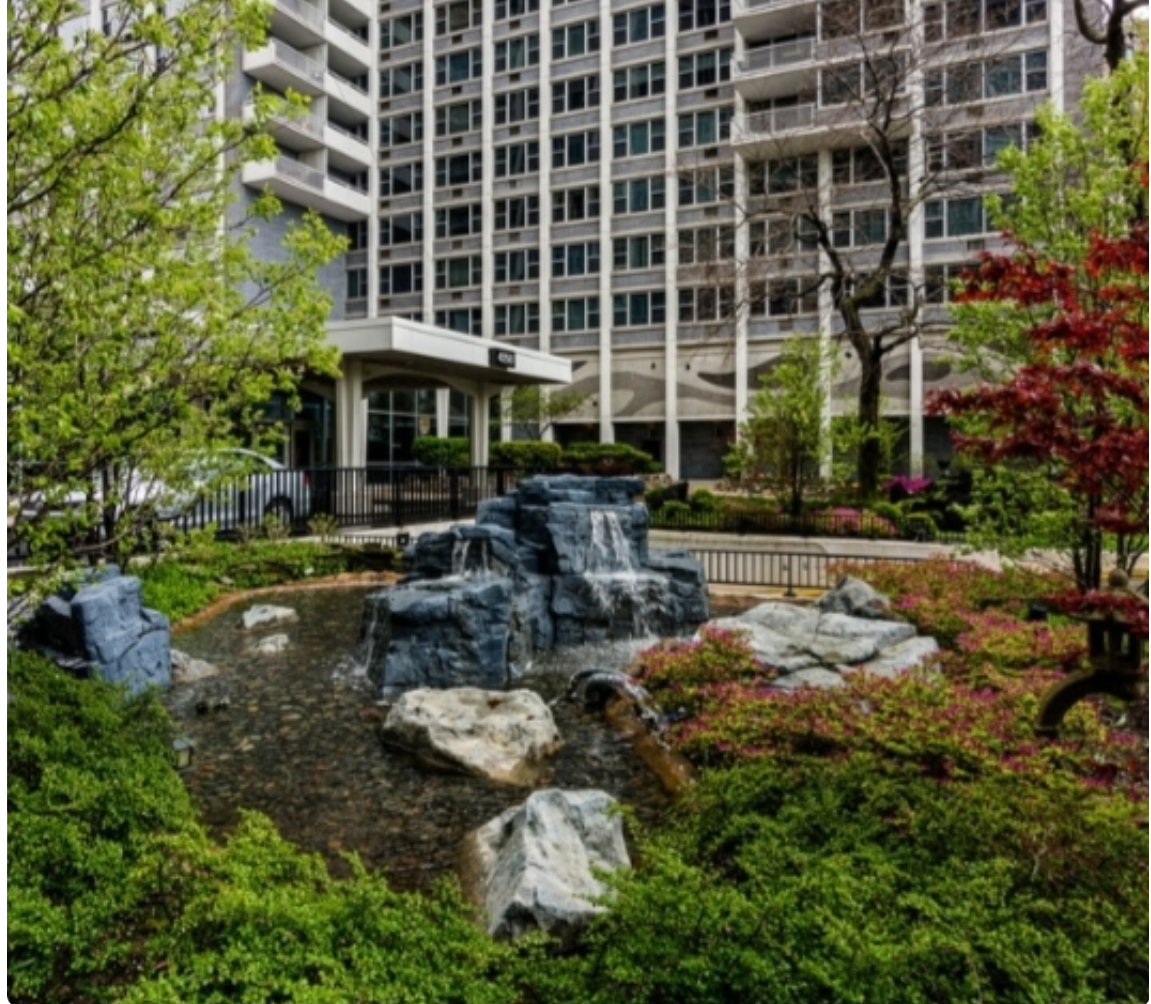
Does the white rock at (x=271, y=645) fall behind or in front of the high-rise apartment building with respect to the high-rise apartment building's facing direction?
in front

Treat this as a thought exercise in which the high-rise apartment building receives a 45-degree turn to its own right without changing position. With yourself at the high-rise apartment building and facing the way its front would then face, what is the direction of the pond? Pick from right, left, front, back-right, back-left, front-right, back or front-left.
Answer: front-left

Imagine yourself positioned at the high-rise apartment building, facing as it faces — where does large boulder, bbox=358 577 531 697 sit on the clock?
The large boulder is roughly at 12 o'clock from the high-rise apartment building.

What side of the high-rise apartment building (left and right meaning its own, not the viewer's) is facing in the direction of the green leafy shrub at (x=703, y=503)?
front

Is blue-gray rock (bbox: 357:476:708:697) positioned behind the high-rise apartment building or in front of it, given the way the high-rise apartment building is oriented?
in front

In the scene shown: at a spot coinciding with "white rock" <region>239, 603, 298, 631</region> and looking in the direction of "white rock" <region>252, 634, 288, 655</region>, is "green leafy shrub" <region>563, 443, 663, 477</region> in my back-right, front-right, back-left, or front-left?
back-left

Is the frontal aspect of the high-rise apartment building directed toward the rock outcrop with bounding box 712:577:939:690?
yes

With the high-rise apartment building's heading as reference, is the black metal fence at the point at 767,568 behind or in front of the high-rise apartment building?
in front

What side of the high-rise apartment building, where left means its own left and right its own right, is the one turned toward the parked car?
front

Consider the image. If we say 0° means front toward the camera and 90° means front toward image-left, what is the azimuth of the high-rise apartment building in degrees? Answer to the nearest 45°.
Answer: approximately 0°
